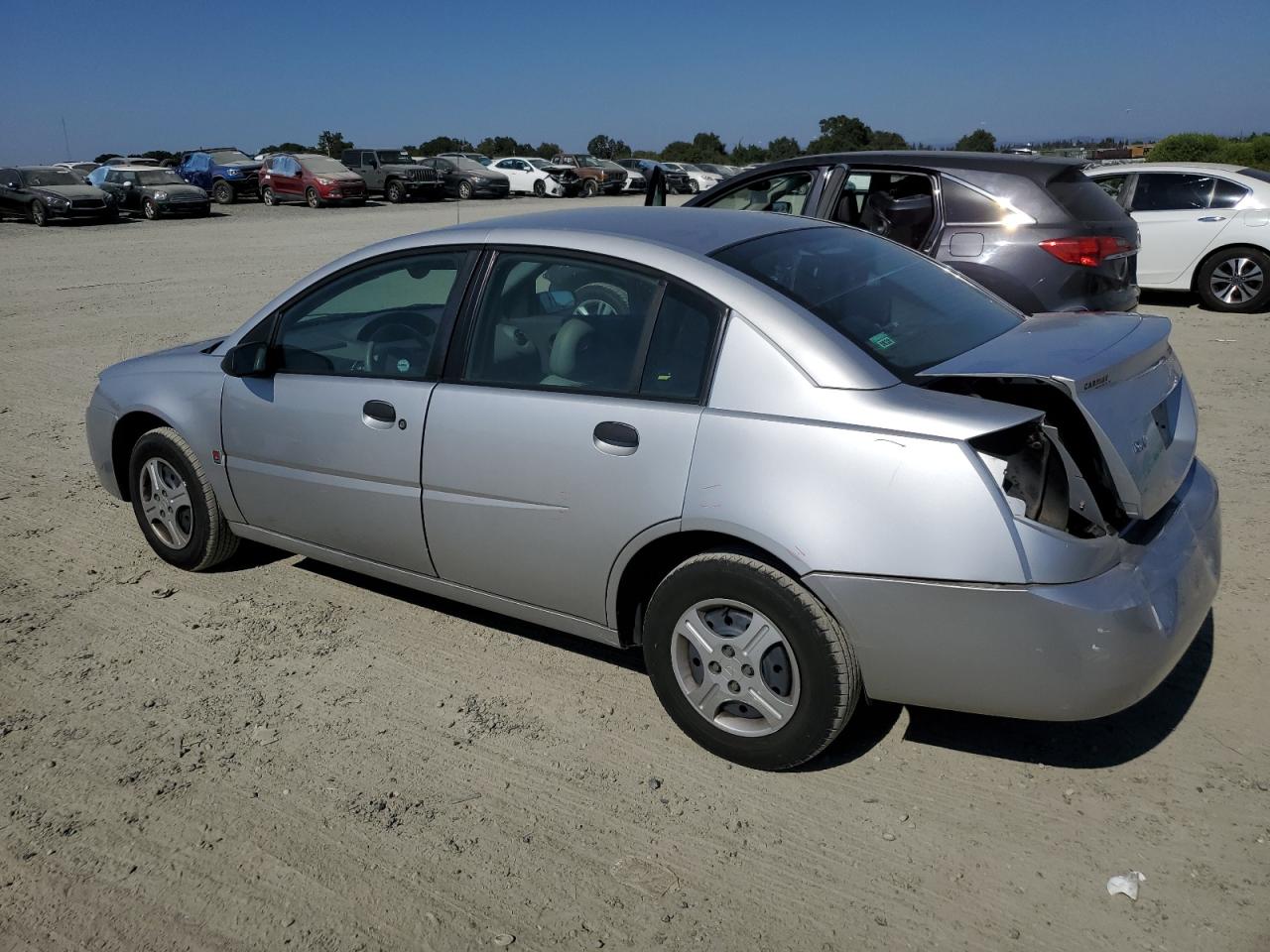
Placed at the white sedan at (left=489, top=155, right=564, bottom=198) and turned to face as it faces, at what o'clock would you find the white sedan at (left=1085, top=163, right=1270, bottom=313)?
the white sedan at (left=1085, top=163, right=1270, bottom=313) is roughly at 1 o'clock from the white sedan at (left=489, top=155, right=564, bottom=198).

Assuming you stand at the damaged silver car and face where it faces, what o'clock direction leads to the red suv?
The red suv is roughly at 1 o'clock from the damaged silver car.

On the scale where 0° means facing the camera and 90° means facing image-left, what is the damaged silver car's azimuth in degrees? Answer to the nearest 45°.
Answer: approximately 135°

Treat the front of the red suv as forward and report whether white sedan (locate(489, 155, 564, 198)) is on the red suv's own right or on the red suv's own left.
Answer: on the red suv's own left
